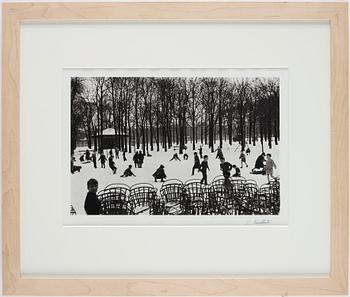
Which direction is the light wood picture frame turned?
toward the camera

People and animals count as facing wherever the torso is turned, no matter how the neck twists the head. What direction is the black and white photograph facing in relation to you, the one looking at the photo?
facing the viewer
